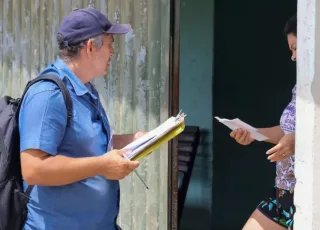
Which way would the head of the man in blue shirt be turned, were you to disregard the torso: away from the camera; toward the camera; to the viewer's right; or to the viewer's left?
to the viewer's right

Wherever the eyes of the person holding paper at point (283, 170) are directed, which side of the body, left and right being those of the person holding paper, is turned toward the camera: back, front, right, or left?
left

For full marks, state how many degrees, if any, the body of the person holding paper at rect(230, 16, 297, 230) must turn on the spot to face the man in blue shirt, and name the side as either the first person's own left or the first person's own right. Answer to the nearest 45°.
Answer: approximately 45° to the first person's own left

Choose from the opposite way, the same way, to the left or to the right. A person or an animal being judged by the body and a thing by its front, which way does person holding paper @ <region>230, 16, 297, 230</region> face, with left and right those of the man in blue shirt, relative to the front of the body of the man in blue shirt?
the opposite way

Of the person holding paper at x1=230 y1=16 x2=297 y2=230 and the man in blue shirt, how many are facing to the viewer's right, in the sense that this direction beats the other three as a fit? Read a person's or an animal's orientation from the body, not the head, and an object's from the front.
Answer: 1

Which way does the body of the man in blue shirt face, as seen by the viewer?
to the viewer's right
